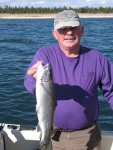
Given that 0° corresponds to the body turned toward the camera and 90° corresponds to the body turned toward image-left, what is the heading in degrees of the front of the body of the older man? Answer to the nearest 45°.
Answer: approximately 0°
